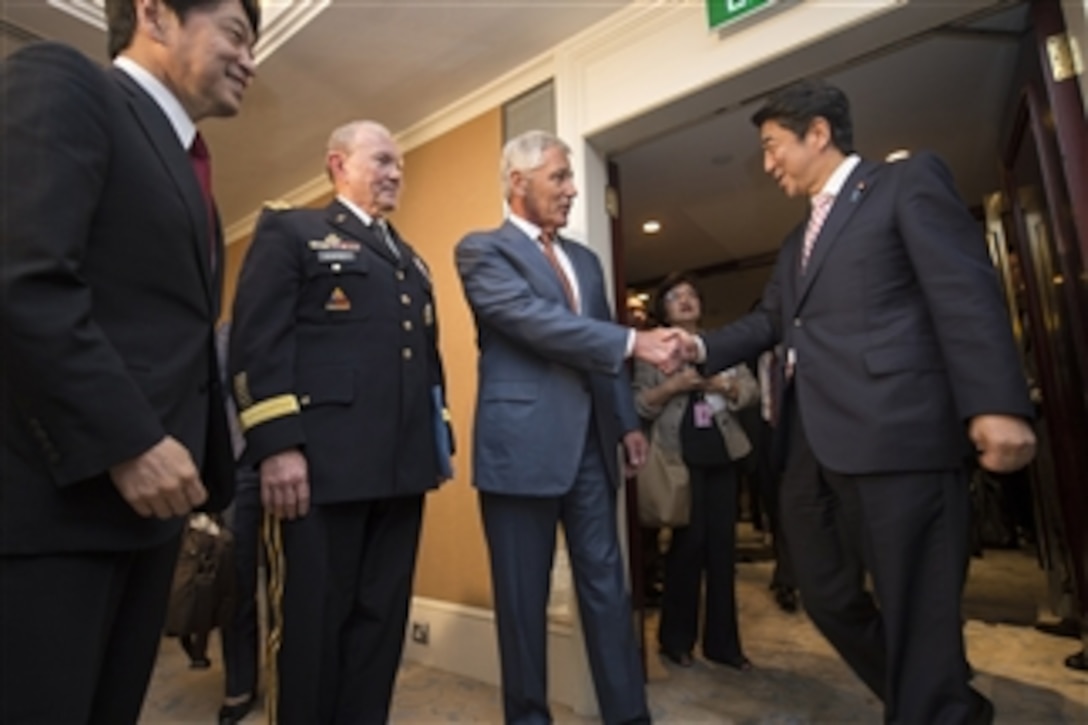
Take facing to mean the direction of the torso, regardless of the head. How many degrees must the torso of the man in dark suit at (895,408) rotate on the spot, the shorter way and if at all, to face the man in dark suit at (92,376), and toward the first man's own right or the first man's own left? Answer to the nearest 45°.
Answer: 0° — they already face them

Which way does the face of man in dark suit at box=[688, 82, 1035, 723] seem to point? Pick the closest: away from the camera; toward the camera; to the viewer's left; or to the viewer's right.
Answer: to the viewer's left

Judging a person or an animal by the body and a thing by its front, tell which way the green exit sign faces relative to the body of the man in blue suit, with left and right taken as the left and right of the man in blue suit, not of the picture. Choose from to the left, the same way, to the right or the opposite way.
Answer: to the right

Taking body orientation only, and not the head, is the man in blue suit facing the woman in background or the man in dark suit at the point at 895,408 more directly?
the man in dark suit

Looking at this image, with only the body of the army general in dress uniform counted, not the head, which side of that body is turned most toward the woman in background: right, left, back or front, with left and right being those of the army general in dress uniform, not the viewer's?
left

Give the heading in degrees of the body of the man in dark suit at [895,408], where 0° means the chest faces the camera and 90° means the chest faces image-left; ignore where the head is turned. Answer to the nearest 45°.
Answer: approximately 45°

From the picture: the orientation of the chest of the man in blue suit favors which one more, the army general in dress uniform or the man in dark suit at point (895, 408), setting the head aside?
the man in dark suit

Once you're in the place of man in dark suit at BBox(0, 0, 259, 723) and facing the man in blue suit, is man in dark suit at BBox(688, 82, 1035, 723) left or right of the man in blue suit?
right

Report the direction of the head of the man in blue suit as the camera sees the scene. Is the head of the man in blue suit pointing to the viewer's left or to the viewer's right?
to the viewer's right
